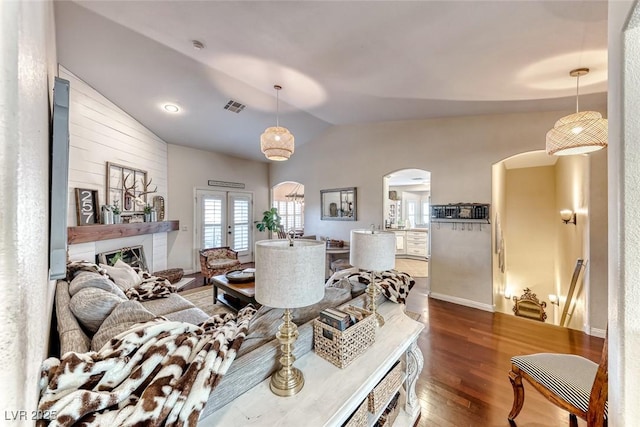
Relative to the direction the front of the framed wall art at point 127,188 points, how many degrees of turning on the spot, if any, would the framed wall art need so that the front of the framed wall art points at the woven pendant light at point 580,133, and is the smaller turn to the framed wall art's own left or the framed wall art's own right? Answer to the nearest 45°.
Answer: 0° — it already faces it

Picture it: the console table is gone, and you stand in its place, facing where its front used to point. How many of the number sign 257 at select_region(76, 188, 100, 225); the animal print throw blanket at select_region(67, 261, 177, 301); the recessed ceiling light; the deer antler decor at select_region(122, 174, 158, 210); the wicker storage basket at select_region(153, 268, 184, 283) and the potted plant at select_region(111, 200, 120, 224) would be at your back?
6

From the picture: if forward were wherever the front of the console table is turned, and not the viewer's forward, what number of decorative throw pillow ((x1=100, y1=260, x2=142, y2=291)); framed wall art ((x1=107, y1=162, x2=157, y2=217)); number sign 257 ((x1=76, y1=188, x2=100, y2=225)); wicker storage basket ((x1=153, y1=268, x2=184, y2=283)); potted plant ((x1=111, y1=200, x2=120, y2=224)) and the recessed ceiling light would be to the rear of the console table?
6

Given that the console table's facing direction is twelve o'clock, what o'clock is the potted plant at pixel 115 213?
The potted plant is roughly at 6 o'clock from the console table.

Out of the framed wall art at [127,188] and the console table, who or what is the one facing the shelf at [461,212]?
the framed wall art

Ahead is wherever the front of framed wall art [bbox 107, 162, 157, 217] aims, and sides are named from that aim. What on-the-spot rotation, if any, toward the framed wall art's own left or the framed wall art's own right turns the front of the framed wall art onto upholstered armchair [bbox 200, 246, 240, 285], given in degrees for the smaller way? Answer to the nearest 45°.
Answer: approximately 45° to the framed wall art's own left

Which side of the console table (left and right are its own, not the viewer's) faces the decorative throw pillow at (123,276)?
back

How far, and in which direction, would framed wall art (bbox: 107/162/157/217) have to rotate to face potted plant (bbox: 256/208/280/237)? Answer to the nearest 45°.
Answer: approximately 45° to its left

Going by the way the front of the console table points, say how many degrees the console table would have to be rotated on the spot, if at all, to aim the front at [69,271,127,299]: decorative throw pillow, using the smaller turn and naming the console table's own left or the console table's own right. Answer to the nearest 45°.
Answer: approximately 180°

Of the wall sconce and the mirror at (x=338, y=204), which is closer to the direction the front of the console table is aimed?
the wall sconce

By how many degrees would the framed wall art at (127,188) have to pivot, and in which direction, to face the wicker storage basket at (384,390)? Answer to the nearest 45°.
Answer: approximately 45° to its right

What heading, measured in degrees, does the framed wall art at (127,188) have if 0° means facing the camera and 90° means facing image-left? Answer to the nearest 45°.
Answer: approximately 315°

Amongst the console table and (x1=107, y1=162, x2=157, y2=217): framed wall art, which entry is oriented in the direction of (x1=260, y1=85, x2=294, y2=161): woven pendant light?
the framed wall art

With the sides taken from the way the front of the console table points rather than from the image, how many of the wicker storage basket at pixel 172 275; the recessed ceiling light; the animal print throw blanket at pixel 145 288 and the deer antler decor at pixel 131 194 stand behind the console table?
4

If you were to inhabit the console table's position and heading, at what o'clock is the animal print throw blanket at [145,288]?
The animal print throw blanket is roughly at 6 o'clock from the console table.

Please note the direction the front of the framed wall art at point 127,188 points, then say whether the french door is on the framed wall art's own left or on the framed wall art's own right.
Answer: on the framed wall art's own left

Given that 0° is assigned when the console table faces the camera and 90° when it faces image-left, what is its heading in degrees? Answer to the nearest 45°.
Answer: approximately 315°

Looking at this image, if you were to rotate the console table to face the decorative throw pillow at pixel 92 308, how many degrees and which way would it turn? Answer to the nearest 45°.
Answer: approximately 135° to its right

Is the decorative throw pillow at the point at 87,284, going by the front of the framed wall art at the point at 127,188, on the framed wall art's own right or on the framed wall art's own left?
on the framed wall art's own right
